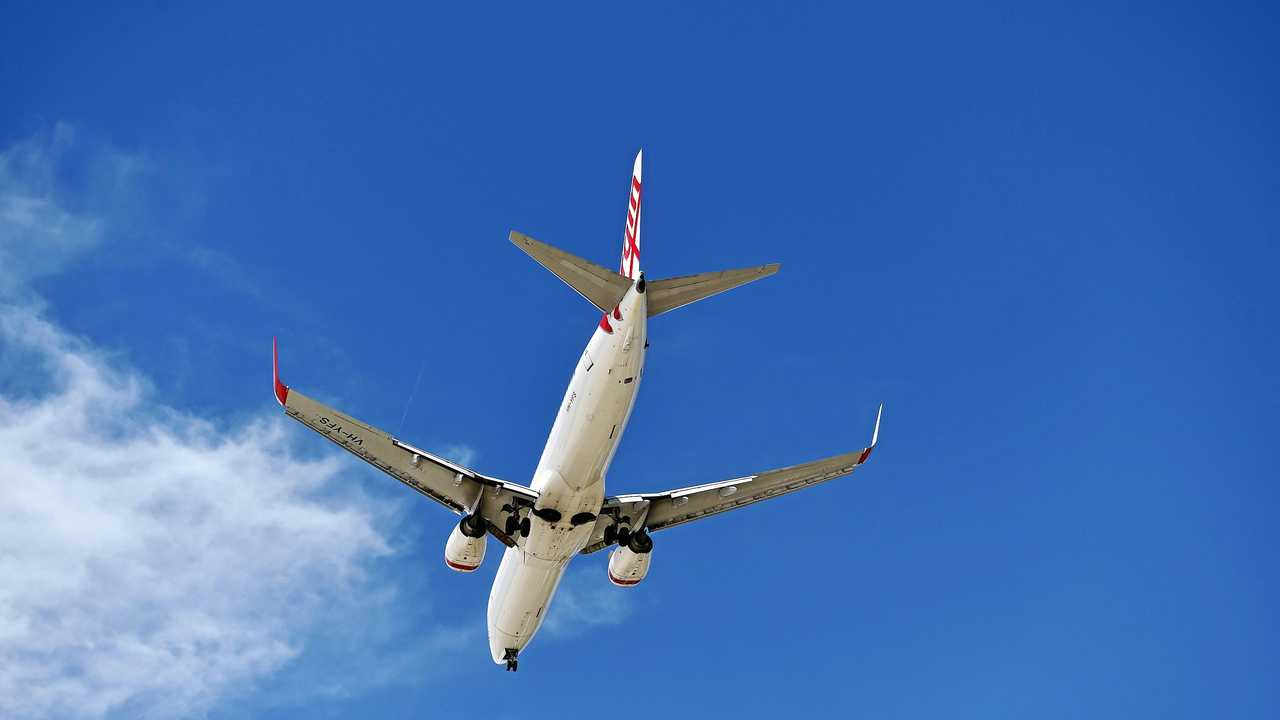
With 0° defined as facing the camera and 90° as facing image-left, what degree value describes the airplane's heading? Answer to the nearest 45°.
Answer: approximately 180°
